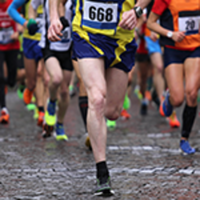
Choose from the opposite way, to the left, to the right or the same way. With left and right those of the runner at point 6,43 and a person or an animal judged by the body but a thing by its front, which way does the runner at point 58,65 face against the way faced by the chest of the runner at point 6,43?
the same way

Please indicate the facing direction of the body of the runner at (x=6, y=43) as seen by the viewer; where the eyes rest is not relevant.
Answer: toward the camera

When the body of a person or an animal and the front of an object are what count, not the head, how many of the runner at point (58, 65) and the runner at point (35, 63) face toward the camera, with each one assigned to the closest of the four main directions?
2

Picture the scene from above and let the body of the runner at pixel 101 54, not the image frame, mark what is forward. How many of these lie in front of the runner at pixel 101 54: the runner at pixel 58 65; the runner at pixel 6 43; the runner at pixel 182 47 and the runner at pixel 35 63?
0

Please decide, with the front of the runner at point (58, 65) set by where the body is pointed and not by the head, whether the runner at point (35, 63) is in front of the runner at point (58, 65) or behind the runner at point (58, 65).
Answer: behind

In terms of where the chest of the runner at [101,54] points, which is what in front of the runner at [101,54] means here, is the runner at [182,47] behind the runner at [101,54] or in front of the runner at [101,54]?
behind

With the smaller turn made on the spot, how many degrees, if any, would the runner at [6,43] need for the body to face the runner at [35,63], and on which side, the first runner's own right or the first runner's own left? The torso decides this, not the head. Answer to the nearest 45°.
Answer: approximately 45° to the first runner's own left

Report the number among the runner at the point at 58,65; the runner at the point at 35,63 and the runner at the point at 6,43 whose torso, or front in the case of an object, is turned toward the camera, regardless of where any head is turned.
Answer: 3

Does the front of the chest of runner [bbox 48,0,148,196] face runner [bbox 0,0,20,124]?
no

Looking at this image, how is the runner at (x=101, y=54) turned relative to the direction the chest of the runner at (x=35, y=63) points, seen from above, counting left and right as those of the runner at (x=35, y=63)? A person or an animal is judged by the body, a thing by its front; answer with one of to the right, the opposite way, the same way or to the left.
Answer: the same way

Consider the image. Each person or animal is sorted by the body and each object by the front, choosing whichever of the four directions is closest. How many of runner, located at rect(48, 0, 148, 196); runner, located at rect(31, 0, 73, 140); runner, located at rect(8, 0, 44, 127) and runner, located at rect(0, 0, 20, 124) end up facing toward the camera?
4

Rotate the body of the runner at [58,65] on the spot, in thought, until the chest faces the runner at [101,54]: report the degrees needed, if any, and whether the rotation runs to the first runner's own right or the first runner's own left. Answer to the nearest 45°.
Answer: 0° — they already face them

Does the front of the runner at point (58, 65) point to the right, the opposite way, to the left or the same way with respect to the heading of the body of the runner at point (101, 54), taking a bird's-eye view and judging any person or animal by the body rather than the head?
the same way

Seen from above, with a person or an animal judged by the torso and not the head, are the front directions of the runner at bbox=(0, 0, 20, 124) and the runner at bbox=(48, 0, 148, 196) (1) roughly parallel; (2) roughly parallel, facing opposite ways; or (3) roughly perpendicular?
roughly parallel
